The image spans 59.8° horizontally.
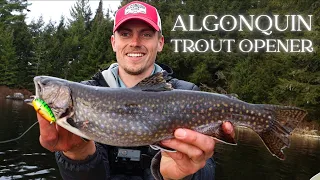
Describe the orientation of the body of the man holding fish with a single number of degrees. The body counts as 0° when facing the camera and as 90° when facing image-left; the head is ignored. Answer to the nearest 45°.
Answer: approximately 0°

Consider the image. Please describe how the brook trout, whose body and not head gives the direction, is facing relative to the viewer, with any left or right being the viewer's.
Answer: facing to the left of the viewer
